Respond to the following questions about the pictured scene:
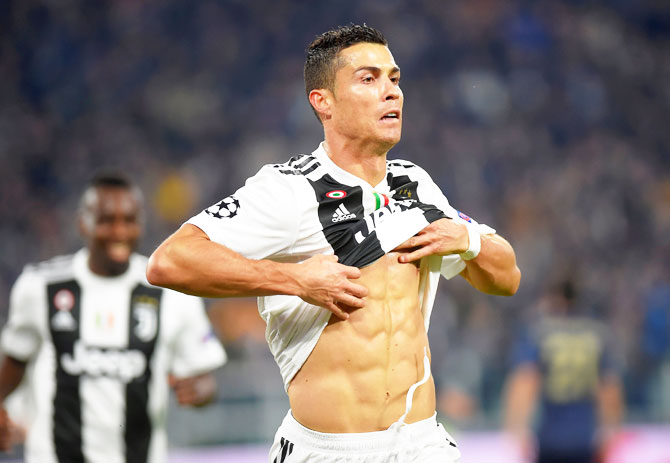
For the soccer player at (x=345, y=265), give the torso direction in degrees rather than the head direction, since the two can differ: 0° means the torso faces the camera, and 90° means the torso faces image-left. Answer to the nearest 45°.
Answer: approximately 315°

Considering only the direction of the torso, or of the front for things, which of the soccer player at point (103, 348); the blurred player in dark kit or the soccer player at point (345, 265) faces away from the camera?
the blurred player in dark kit

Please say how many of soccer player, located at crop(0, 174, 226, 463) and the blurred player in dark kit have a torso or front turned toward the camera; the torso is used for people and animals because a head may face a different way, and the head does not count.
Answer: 1

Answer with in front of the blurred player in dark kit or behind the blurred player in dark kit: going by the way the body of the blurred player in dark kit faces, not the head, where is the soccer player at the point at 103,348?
behind

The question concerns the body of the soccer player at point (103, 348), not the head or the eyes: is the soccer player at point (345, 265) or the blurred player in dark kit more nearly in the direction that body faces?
the soccer player

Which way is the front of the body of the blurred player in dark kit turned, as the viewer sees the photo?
away from the camera

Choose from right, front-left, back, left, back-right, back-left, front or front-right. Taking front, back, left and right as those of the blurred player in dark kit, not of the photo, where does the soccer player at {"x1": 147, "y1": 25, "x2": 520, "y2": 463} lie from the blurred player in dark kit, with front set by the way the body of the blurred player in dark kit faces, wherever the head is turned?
back
